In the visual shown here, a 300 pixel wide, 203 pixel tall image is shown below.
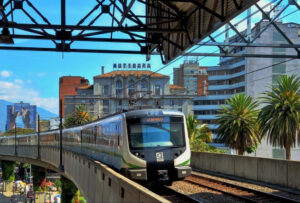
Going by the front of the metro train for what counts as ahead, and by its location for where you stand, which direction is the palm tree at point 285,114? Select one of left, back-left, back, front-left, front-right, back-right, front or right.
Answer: left

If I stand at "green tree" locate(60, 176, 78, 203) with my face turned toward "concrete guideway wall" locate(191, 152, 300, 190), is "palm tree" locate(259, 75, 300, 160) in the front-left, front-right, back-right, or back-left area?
front-left

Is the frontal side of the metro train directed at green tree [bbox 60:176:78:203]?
no

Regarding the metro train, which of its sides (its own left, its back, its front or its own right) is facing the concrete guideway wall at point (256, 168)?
left

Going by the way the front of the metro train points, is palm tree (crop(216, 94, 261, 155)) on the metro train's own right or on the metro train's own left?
on the metro train's own left

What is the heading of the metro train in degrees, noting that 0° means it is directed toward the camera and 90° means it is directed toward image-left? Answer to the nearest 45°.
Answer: approximately 315°

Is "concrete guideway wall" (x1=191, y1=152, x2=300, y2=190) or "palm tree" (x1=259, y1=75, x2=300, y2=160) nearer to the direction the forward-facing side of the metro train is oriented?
the concrete guideway wall
